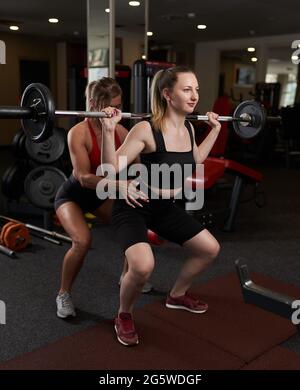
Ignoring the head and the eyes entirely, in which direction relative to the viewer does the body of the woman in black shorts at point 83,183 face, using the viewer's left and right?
facing the viewer and to the right of the viewer

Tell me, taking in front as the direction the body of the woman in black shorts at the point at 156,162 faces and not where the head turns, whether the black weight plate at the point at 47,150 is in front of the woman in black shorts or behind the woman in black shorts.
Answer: behind

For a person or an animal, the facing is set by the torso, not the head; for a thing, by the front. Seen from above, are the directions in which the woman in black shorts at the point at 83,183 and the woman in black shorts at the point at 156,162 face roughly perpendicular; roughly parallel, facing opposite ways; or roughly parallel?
roughly parallel

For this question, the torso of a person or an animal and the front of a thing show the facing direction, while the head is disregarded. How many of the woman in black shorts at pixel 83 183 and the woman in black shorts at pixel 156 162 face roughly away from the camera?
0

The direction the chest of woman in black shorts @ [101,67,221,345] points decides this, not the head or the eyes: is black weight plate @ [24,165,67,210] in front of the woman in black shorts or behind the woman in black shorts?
behind

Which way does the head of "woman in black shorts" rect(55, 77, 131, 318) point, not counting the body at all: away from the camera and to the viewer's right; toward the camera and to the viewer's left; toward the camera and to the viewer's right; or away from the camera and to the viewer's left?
toward the camera and to the viewer's right
